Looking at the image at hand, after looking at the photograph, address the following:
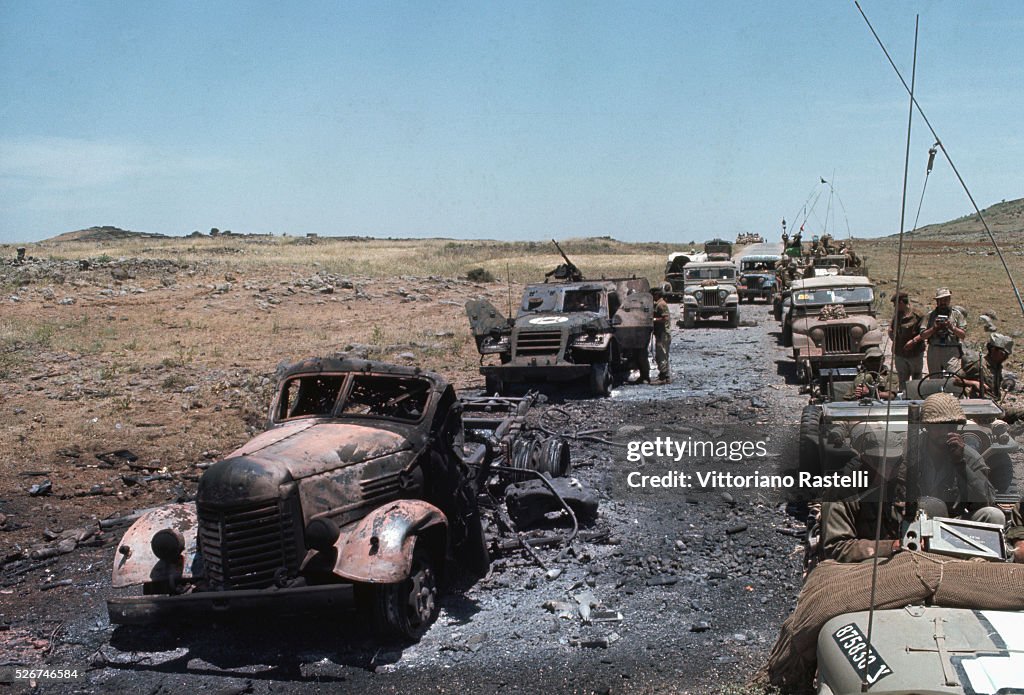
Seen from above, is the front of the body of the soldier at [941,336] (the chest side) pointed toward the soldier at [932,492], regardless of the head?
yes

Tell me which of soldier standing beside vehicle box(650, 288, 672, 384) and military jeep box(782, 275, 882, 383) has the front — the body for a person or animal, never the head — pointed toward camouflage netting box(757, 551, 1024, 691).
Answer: the military jeep

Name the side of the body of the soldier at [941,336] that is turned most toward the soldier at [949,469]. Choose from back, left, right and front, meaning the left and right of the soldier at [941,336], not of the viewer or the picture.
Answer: front

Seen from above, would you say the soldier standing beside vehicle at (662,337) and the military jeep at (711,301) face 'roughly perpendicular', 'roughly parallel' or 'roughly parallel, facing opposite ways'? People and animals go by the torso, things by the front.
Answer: roughly perpendicular

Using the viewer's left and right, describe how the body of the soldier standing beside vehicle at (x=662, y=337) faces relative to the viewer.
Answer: facing to the left of the viewer

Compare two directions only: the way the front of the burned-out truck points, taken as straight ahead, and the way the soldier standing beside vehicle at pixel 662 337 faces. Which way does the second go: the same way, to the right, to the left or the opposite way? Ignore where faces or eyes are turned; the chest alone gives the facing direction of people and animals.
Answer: to the right

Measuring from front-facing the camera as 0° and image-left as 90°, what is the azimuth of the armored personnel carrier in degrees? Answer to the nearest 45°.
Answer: approximately 45°

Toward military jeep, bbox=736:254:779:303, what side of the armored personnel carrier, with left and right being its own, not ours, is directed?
back

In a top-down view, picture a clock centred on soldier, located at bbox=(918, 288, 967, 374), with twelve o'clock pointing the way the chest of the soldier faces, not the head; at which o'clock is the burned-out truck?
The burned-out truck is roughly at 1 o'clock from the soldier.

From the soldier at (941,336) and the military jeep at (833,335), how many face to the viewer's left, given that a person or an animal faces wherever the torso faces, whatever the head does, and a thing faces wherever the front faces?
0

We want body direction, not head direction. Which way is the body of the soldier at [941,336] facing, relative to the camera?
toward the camera

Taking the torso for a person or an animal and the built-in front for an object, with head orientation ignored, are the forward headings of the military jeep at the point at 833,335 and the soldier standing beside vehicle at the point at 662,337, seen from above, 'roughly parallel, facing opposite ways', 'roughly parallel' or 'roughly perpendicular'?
roughly perpendicular

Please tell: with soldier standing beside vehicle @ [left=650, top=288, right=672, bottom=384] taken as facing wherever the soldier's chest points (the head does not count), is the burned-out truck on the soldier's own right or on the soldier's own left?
on the soldier's own left

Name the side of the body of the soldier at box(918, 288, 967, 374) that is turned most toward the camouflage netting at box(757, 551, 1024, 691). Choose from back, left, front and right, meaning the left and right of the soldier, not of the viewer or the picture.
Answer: front
